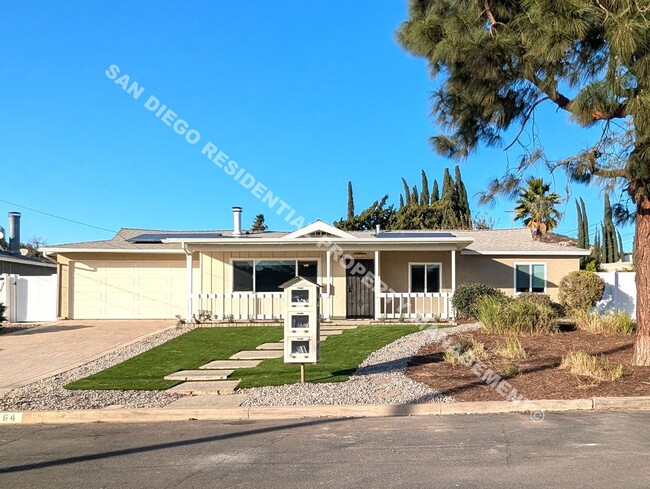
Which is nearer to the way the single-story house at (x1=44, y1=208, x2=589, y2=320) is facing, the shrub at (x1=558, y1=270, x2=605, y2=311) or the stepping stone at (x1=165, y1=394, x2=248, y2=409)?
the stepping stone

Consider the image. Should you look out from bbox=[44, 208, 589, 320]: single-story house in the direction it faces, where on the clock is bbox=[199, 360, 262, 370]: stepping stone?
The stepping stone is roughly at 12 o'clock from the single-story house.

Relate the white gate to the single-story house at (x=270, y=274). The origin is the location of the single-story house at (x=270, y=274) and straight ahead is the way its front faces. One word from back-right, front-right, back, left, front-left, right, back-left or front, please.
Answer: right

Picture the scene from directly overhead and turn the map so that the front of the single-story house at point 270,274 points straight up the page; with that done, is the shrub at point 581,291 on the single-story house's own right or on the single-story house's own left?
on the single-story house's own left

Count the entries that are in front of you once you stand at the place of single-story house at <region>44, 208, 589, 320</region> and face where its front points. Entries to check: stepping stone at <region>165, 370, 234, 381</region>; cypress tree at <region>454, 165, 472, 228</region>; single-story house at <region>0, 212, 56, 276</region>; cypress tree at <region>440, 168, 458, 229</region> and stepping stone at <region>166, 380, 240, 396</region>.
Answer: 2

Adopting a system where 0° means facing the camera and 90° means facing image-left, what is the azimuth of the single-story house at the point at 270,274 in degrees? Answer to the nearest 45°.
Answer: approximately 0°

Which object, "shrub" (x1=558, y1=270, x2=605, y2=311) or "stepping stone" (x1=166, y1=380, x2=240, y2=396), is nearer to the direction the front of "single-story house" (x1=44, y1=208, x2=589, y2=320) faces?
the stepping stone

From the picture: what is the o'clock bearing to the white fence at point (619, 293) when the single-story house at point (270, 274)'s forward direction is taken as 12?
The white fence is roughly at 9 o'clock from the single-story house.

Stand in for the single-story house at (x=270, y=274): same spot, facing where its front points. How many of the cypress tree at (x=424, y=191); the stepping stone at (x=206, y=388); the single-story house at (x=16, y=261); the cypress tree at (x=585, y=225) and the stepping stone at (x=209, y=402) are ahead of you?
2

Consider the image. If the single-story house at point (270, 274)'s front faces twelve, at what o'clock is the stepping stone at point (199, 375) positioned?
The stepping stone is roughly at 12 o'clock from the single-story house.

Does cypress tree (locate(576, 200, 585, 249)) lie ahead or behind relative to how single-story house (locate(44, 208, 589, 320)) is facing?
behind

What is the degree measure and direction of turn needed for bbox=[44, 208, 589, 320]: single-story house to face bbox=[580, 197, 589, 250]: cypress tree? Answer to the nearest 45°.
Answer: approximately 135° to its left

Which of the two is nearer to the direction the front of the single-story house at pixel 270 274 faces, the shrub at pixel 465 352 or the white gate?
the shrub

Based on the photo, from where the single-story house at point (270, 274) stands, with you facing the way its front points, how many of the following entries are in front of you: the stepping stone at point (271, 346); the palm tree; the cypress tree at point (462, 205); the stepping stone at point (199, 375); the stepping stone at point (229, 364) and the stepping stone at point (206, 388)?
4

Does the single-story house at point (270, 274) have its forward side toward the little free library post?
yes
